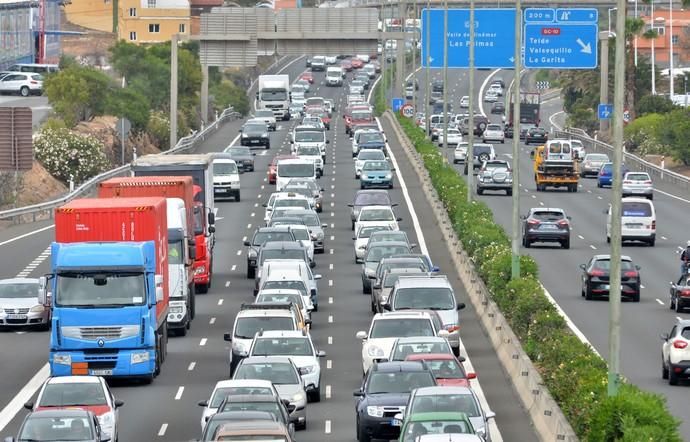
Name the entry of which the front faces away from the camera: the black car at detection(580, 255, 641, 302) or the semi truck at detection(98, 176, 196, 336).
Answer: the black car

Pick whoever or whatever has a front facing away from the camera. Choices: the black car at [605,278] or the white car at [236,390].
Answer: the black car

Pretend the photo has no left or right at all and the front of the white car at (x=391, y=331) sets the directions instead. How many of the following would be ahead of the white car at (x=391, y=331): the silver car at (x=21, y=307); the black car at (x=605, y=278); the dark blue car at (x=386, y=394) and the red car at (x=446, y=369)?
2

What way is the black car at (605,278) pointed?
away from the camera

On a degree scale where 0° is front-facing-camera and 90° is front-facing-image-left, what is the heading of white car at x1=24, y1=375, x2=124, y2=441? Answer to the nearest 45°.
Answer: approximately 0°

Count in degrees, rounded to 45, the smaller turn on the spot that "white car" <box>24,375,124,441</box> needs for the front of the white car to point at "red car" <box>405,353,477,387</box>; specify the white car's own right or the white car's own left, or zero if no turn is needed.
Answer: approximately 90° to the white car's own left

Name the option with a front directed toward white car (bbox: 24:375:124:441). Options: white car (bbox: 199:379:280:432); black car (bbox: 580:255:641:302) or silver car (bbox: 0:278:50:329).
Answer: the silver car
